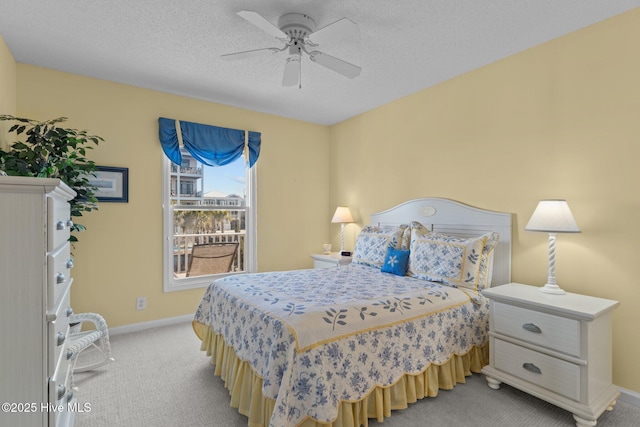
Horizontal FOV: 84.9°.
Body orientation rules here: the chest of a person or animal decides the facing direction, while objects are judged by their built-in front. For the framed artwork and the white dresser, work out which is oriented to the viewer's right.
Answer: the white dresser

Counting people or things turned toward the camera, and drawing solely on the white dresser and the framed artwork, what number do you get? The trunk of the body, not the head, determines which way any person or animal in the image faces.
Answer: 1

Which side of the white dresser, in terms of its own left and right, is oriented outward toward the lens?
right

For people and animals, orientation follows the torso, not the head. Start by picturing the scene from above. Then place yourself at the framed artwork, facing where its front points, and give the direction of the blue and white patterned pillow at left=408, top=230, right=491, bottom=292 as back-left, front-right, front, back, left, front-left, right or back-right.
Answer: front-left

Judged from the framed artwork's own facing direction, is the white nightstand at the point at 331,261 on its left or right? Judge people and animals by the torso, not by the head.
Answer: on its left

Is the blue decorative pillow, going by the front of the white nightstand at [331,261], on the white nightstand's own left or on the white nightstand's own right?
on the white nightstand's own left

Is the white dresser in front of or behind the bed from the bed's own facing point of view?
in front

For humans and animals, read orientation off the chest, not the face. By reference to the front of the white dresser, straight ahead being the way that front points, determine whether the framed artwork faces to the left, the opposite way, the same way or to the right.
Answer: to the right

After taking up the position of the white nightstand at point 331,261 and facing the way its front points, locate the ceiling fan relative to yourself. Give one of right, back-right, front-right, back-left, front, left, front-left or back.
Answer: front-left

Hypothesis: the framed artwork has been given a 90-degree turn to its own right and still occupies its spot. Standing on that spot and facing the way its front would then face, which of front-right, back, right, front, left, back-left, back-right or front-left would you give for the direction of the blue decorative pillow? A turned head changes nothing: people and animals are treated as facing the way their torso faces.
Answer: back-left

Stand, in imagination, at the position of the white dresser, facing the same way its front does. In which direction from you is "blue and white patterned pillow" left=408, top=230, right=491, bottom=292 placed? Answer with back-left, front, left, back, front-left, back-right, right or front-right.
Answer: front

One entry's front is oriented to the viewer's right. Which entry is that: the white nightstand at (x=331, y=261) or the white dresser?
the white dresser

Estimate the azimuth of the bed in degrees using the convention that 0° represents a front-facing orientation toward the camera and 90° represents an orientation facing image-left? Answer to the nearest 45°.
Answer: approximately 45°

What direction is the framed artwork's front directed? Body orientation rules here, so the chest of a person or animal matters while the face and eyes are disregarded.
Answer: toward the camera

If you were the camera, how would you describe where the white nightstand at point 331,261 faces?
facing the viewer and to the left of the viewer
